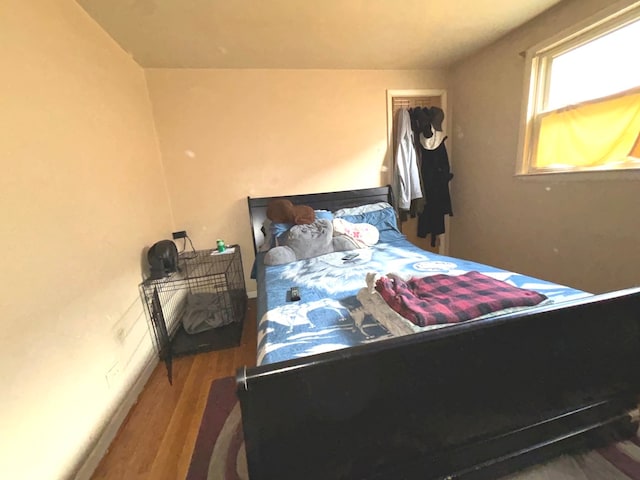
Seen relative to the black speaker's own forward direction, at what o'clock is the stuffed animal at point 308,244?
The stuffed animal is roughly at 11 o'clock from the black speaker.

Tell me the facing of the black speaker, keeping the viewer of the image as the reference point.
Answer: facing the viewer and to the right of the viewer

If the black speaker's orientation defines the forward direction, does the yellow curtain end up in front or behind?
in front

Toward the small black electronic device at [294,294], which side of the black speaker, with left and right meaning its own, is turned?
front

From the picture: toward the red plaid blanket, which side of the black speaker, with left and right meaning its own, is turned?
front

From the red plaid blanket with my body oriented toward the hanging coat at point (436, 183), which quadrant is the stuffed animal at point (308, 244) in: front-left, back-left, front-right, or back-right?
front-left

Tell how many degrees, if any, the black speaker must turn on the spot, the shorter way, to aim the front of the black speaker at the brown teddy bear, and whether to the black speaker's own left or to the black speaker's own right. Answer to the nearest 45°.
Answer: approximately 45° to the black speaker's own left

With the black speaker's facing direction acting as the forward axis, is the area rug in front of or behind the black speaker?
in front

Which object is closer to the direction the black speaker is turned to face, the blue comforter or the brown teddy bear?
the blue comforter

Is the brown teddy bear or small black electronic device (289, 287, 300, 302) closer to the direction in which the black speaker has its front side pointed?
the small black electronic device

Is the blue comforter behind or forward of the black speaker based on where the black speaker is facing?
forward
